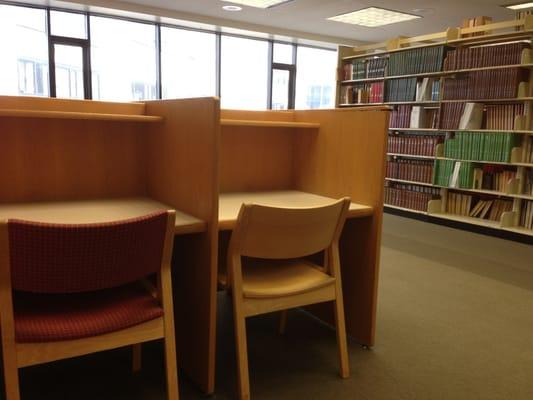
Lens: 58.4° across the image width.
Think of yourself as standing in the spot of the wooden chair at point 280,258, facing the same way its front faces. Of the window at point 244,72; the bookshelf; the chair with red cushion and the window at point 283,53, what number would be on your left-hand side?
1

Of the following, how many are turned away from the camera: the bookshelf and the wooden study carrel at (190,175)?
0

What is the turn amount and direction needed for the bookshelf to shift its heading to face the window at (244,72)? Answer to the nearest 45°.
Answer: approximately 90° to its right

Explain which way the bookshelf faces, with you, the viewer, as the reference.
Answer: facing the viewer and to the left of the viewer

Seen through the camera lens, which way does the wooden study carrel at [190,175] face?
facing the viewer and to the right of the viewer

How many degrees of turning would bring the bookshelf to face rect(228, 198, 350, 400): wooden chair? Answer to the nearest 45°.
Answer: approximately 45° to its left

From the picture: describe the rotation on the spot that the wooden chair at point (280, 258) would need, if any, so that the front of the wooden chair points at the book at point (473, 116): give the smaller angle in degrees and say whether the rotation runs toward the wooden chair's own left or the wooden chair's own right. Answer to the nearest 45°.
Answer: approximately 90° to the wooden chair's own right

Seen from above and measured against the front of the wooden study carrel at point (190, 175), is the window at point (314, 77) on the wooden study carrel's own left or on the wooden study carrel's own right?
on the wooden study carrel's own left

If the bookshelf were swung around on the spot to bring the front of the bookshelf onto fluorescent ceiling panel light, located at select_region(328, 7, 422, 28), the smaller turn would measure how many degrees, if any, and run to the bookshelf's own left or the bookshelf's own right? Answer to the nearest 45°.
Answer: approximately 90° to the bookshelf's own right

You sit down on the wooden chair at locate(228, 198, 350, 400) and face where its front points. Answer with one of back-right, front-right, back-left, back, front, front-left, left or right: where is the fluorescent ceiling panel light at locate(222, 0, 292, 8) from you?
front-right

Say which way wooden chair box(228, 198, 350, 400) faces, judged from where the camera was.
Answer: facing away from the viewer and to the left of the viewer

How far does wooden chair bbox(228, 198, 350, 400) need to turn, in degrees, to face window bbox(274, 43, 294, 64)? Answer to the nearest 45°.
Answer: approximately 45° to its right

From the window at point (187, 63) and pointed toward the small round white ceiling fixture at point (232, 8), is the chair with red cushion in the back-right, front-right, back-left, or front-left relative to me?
front-right

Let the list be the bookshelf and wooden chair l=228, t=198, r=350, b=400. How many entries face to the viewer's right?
0

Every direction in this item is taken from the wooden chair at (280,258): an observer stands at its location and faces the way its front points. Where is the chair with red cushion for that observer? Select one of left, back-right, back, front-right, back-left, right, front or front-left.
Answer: left

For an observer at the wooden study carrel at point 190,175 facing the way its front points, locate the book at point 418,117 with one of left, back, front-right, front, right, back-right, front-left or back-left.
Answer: left
